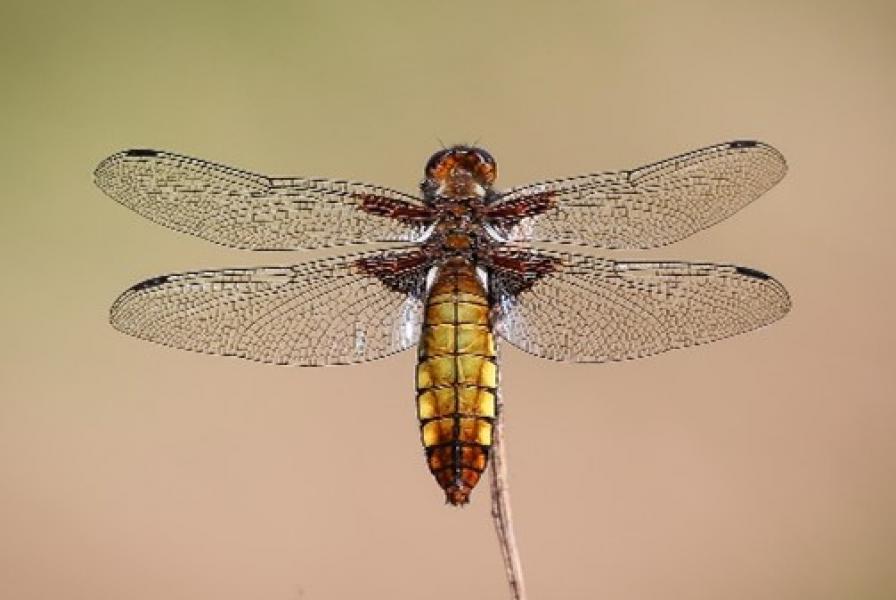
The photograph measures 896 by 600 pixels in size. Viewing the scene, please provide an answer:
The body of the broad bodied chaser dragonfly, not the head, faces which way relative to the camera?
away from the camera
